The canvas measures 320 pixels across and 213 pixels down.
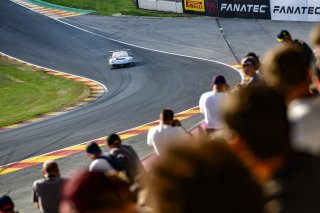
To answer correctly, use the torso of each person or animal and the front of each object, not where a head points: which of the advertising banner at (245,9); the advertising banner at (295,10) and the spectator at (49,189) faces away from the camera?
the spectator

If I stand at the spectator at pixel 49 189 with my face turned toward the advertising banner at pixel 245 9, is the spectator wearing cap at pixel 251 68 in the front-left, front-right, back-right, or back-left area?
front-right

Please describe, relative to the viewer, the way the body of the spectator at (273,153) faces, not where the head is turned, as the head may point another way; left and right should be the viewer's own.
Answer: facing away from the viewer and to the left of the viewer

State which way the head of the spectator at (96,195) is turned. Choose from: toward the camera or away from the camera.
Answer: away from the camera

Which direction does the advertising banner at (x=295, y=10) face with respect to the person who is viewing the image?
facing the viewer

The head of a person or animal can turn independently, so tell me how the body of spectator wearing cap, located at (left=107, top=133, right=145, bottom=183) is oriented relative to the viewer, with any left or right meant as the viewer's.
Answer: facing away from the viewer and to the left of the viewer

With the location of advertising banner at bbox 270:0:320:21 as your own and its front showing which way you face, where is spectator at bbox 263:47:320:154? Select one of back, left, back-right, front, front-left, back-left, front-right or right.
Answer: front

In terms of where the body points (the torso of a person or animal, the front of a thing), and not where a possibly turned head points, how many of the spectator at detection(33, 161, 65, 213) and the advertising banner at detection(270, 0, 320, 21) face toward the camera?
1

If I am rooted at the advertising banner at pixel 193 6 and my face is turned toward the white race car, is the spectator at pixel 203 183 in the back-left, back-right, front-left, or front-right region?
front-left

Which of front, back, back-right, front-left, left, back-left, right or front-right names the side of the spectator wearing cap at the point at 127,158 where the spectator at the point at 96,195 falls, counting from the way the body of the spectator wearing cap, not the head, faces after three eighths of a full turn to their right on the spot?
right

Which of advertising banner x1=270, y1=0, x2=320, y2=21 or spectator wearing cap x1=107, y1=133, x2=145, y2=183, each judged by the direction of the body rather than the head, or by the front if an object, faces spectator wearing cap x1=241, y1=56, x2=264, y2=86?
the advertising banner

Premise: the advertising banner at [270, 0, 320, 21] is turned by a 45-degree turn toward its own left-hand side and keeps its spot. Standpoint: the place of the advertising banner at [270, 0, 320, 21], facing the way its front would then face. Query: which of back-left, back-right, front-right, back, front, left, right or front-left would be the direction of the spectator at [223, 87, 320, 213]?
front-right

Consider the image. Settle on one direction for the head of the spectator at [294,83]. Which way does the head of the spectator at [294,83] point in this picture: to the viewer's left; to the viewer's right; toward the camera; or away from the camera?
away from the camera

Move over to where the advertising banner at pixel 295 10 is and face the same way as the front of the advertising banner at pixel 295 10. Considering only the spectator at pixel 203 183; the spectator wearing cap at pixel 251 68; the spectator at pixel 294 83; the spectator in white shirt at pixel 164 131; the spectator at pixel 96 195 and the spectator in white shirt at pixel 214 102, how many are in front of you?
6

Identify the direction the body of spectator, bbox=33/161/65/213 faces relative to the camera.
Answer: away from the camera

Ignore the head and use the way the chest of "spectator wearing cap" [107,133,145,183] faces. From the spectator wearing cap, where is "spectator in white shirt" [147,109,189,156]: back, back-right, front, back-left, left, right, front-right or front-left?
right

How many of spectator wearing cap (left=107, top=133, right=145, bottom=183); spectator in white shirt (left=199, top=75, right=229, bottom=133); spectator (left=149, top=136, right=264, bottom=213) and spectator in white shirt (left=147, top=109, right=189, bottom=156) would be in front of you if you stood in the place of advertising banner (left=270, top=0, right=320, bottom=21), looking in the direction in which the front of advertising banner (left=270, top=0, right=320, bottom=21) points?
4
